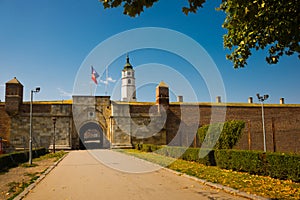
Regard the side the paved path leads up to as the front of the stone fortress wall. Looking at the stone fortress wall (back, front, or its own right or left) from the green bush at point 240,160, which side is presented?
front

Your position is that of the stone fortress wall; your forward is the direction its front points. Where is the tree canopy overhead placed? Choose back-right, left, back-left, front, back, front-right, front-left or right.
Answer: front

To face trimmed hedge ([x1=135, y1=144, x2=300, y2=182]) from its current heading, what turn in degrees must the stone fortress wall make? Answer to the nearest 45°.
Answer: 0° — it already faces it

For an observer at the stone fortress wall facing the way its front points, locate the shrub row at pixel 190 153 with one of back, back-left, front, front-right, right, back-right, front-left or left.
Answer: front

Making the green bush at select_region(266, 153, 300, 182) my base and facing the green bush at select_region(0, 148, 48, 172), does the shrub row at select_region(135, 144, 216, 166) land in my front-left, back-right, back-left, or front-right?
front-right

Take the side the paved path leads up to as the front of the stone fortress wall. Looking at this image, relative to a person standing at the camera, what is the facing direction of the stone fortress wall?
facing the viewer

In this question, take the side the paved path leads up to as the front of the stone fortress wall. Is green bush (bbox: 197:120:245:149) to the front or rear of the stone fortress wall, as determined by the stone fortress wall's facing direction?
to the front
